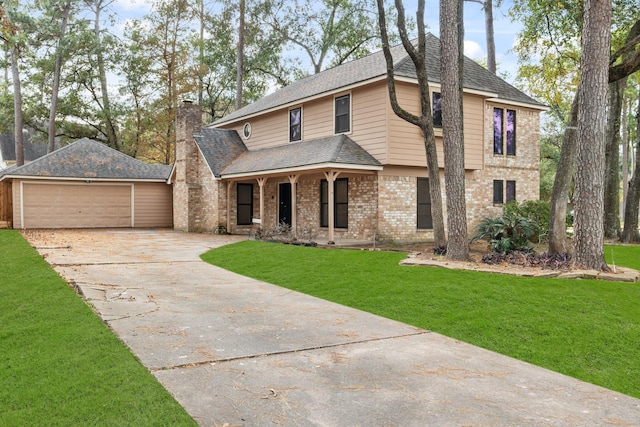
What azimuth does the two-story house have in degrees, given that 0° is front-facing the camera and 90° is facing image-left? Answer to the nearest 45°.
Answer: approximately 45°

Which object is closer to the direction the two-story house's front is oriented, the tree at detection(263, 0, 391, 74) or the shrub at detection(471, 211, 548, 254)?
the shrub

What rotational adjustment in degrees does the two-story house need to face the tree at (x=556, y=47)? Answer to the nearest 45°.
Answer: approximately 135° to its left

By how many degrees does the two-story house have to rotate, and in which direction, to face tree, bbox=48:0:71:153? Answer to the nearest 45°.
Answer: approximately 90° to its right

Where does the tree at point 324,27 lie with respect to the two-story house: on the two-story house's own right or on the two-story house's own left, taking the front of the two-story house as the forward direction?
on the two-story house's own right

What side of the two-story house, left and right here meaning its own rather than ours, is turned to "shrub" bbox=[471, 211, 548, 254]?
left

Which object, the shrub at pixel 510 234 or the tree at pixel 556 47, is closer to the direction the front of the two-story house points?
the shrub
